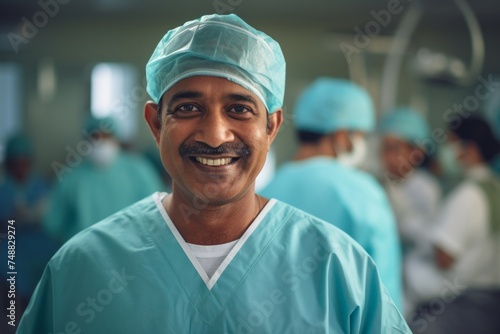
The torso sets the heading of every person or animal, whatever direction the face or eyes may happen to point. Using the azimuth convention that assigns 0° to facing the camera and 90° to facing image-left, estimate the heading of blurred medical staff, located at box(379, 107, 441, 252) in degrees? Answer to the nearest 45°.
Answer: approximately 45°

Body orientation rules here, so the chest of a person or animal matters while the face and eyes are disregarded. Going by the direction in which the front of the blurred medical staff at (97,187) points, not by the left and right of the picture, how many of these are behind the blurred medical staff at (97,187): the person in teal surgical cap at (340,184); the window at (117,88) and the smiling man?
1

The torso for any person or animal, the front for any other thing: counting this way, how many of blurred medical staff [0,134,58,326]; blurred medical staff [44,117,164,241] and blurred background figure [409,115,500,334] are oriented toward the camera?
2

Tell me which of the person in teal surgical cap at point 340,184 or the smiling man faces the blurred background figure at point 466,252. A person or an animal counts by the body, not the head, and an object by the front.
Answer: the person in teal surgical cap

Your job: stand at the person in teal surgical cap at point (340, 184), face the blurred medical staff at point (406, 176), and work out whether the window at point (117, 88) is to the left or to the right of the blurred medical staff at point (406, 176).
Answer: left

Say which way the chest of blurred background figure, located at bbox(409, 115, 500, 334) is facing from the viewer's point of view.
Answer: to the viewer's left

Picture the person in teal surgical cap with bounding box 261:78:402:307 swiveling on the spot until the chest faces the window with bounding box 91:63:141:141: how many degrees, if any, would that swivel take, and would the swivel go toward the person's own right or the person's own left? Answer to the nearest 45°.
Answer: approximately 90° to the person's own left

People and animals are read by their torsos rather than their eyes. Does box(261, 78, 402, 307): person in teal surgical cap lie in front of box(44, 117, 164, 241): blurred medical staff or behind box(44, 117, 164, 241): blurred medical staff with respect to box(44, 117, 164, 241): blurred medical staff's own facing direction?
in front

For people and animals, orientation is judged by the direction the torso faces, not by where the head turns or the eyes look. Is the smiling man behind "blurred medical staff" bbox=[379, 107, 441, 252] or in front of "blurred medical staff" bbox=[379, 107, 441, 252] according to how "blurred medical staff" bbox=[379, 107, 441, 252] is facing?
in front
